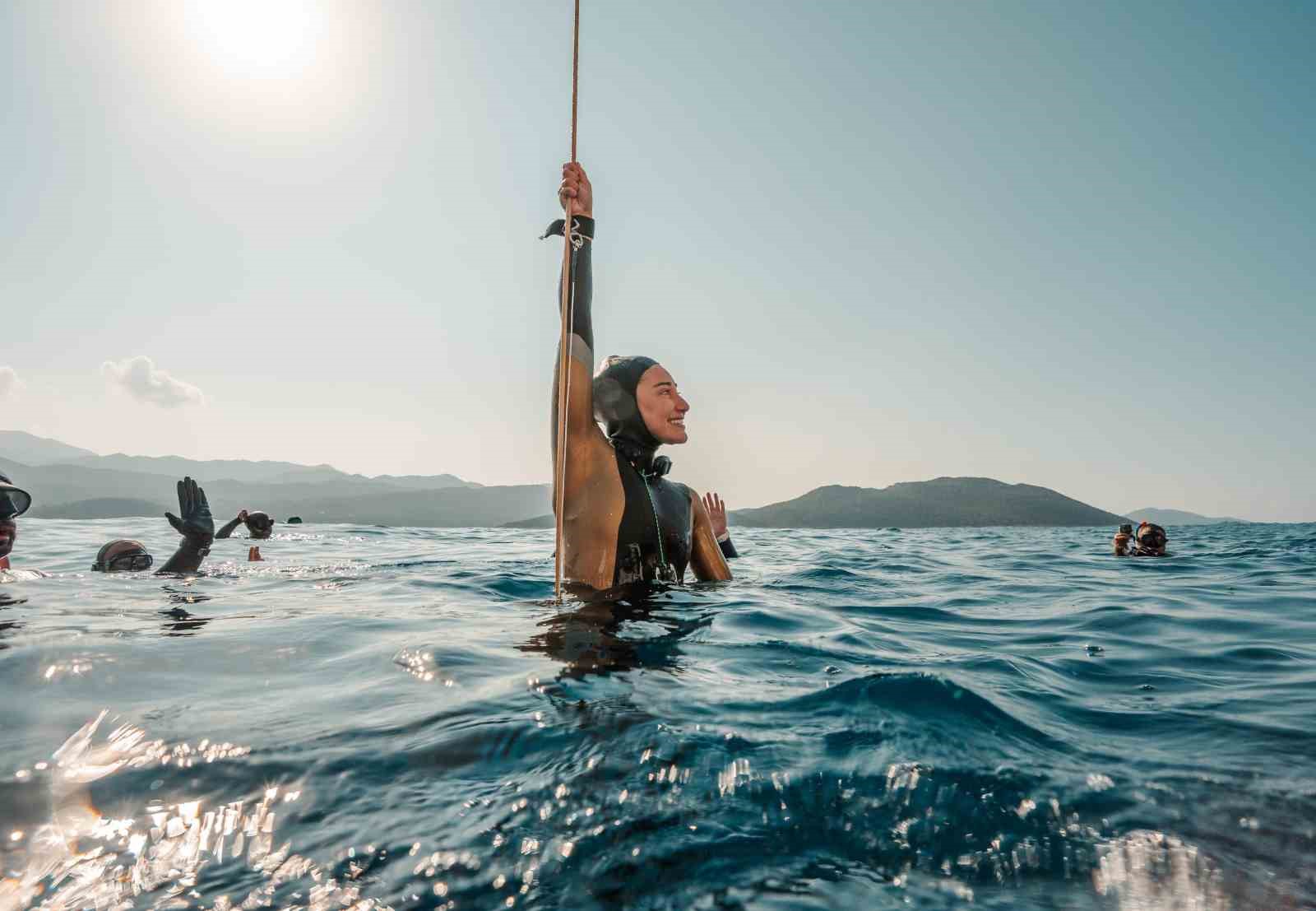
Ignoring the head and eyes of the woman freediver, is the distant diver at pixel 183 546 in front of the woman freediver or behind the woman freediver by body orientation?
behind

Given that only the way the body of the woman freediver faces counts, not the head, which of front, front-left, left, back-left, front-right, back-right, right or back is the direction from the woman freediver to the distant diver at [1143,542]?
left

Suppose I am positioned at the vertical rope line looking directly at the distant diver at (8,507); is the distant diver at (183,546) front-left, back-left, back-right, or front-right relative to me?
front-right

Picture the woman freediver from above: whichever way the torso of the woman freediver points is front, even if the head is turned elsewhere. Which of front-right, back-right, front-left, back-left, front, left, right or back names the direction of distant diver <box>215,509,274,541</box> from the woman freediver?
back

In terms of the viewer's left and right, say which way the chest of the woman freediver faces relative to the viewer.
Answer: facing the viewer and to the right of the viewer

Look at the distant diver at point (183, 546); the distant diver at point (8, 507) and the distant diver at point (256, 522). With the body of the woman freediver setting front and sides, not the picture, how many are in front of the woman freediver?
0
